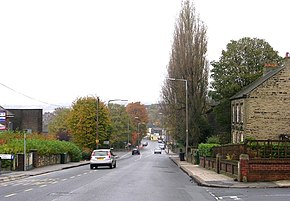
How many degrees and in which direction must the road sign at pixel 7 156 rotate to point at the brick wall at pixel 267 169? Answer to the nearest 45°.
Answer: approximately 45° to its left

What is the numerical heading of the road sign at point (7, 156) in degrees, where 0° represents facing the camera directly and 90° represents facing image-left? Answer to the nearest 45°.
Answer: approximately 0°

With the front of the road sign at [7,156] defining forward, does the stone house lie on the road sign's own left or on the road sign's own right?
on the road sign's own left

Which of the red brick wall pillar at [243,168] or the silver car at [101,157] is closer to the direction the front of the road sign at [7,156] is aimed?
the red brick wall pillar

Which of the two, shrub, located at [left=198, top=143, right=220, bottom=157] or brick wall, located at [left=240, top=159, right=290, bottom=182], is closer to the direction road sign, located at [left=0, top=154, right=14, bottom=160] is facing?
the brick wall

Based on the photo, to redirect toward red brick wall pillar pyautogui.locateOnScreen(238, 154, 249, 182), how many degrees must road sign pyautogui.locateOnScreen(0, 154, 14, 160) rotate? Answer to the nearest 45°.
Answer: approximately 45° to its left

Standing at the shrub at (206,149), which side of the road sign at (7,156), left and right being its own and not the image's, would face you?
left

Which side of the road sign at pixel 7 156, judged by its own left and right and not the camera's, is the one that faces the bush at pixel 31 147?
back

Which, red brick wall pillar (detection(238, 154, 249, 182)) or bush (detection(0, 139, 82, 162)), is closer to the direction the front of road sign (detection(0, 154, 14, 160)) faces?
the red brick wall pillar
